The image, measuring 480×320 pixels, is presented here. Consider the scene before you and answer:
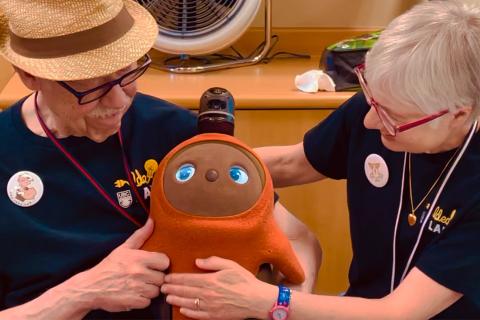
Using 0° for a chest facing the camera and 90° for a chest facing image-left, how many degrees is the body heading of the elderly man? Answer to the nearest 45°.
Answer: approximately 315°

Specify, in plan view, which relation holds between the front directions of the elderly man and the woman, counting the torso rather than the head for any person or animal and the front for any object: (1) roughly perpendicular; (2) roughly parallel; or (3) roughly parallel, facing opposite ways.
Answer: roughly perpendicular

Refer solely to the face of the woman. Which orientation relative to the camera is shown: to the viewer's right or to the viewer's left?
to the viewer's left

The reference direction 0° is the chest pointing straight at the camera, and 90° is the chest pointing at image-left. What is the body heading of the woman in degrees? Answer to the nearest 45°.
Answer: approximately 45°
